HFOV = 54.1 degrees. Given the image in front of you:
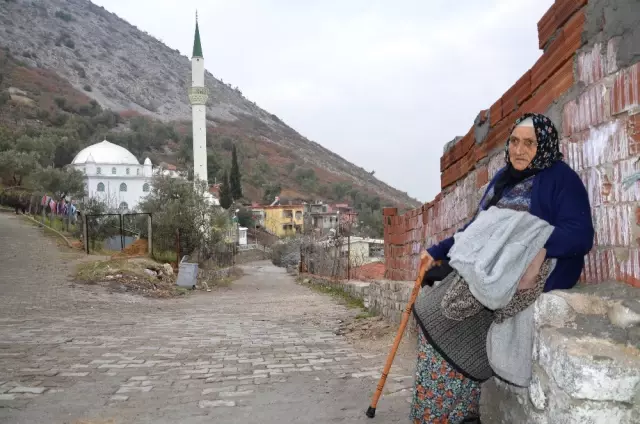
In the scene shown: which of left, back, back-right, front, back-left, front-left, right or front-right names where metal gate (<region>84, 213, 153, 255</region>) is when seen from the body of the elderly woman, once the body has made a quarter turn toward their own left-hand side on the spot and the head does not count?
back

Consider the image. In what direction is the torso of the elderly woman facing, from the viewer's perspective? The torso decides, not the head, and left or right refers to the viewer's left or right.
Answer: facing the viewer and to the left of the viewer
